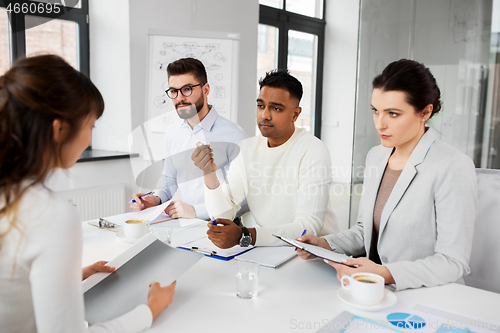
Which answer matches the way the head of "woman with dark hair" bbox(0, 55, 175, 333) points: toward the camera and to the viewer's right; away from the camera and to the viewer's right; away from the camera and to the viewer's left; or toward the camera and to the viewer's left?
away from the camera and to the viewer's right

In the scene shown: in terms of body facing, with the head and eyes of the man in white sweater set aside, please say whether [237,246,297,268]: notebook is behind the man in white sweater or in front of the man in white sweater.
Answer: in front

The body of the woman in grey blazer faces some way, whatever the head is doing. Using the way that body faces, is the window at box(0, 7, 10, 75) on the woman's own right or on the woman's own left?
on the woman's own right

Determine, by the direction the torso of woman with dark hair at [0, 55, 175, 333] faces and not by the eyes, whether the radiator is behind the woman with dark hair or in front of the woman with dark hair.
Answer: in front

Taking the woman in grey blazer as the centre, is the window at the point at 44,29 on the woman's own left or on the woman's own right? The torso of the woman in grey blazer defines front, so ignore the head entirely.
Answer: on the woman's own right

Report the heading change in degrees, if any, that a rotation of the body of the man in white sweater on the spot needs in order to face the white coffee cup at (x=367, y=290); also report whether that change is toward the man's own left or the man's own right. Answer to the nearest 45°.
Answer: approximately 45° to the man's own left

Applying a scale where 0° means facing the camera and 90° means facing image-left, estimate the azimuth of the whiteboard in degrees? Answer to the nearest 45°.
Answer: approximately 0°

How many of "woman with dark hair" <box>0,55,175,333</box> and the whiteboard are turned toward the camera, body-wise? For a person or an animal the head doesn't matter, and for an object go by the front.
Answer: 1

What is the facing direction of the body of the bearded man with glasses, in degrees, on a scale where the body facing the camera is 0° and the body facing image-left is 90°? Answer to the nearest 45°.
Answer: approximately 45°

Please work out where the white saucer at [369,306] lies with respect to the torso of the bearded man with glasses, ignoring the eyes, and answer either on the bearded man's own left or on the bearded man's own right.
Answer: on the bearded man's own left

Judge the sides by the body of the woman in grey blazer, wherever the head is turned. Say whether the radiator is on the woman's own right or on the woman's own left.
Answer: on the woman's own right

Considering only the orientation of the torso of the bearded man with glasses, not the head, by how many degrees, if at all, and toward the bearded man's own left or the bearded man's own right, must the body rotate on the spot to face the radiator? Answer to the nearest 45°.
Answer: approximately 90° to the bearded man's own right
